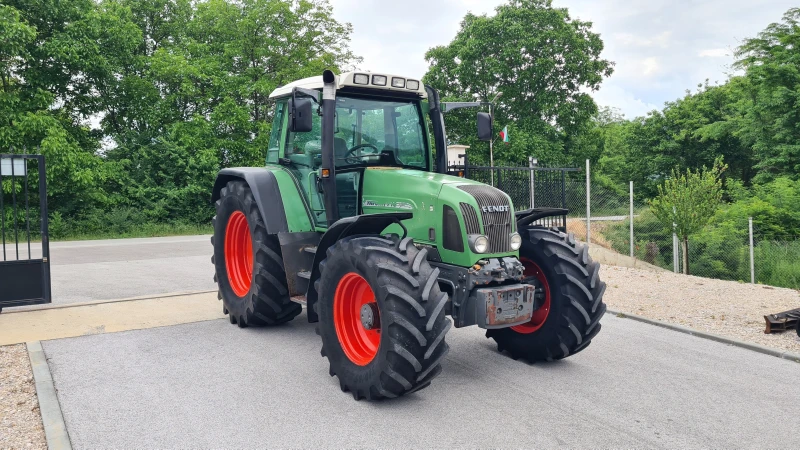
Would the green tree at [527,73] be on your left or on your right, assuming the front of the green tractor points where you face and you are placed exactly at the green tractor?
on your left

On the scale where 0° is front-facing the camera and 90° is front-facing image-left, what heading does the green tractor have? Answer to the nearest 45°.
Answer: approximately 315°

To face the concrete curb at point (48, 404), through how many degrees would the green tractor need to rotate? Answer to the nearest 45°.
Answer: approximately 135° to its right

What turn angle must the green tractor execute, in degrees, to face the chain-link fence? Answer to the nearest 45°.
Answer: approximately 90° to its left

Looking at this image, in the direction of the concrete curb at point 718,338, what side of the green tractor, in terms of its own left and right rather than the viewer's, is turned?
left

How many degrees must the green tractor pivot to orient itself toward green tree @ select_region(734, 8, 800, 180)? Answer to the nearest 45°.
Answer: approximately 90° to its left

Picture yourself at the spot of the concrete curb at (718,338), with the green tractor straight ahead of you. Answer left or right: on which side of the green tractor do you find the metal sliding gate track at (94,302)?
right

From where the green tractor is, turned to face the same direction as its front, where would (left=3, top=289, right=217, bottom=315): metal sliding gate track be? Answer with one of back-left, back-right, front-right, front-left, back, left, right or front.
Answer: back

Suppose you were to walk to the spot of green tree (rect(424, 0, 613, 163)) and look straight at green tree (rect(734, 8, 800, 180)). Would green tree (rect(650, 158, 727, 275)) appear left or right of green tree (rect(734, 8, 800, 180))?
right
